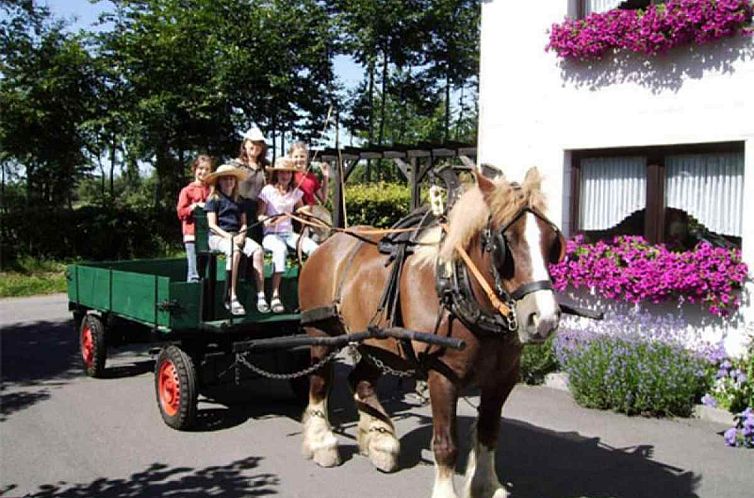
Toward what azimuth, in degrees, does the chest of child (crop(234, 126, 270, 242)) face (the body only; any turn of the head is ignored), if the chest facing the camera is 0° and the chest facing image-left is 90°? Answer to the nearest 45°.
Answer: approximately 0°

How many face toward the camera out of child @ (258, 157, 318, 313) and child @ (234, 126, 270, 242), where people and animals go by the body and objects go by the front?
2

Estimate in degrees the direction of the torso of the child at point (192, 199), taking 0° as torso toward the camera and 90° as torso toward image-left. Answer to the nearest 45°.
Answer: approximately 315°

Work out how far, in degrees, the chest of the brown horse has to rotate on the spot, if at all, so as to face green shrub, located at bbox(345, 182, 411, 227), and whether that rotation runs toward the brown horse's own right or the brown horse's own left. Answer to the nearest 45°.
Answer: approximately 135° to the brown horse's own left

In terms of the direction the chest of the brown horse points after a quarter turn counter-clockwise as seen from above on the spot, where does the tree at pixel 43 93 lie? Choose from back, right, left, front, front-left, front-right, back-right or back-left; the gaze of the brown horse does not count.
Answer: left

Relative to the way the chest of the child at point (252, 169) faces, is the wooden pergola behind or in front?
behind

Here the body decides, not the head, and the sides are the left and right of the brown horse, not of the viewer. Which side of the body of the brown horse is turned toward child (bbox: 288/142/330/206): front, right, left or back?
back

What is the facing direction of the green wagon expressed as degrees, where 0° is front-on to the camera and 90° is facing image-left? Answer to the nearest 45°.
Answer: approximately 315°

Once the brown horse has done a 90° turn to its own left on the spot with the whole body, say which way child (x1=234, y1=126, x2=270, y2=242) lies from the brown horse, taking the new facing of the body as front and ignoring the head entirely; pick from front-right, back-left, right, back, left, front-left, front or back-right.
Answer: left
